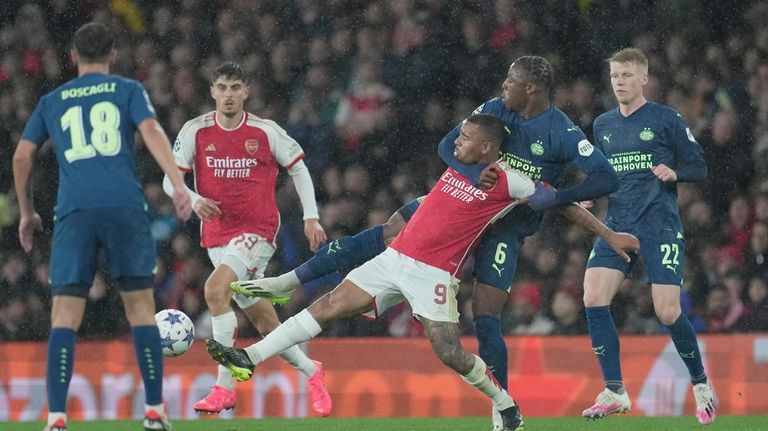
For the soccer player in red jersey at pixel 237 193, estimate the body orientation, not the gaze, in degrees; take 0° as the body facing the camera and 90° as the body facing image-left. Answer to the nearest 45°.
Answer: approximately 0°

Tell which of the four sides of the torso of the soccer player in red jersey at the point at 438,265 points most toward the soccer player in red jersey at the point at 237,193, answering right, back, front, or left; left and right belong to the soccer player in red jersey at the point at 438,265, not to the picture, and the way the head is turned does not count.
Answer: right

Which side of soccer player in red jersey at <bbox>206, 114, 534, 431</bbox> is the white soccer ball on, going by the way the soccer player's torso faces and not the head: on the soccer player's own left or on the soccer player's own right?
on the soccer player's own right

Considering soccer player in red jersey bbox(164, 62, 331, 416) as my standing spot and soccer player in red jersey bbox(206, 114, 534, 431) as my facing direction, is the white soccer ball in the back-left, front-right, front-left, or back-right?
back-right

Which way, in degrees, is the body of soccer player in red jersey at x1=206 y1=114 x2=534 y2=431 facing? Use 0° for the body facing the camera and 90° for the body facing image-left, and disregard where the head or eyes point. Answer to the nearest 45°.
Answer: approximately 45°
